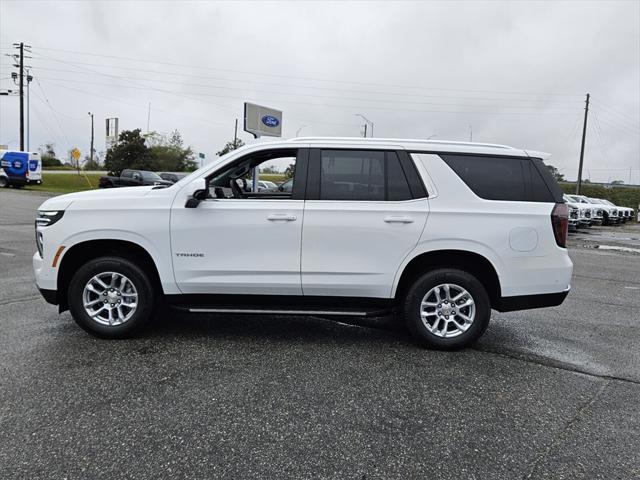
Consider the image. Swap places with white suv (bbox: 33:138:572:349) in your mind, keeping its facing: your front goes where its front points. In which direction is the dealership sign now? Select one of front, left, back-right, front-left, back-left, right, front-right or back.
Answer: right

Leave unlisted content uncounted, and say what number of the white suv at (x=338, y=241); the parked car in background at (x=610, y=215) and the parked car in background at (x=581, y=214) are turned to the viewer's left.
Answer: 1

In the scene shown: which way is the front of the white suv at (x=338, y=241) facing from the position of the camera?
facing to the left of the viewer

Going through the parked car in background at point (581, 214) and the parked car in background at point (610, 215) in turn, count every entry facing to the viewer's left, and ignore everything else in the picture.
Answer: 0

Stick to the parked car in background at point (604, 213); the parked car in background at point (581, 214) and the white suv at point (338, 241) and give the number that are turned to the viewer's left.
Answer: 1

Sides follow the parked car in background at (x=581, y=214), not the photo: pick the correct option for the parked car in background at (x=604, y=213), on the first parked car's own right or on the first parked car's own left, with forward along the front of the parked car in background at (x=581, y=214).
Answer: on the first parked car's own left

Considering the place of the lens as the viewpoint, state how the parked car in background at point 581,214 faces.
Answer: facing the viewer and to the right of the viewer

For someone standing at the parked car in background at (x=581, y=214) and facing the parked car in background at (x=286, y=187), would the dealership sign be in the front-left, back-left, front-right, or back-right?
front-right

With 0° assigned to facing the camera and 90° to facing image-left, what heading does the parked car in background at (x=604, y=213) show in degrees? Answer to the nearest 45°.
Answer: approximately 315°
